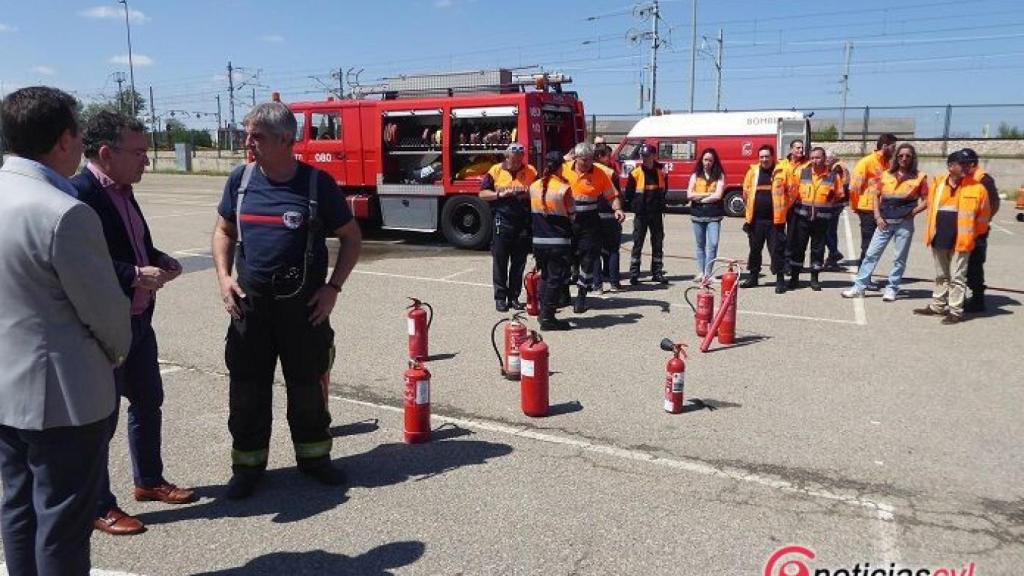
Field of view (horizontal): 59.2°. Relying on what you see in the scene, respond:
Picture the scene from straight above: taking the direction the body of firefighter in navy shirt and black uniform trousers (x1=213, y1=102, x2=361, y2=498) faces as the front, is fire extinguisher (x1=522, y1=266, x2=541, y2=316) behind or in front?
behind

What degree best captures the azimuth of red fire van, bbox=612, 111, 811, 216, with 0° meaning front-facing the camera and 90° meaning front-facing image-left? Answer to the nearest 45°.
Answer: approximately 90°

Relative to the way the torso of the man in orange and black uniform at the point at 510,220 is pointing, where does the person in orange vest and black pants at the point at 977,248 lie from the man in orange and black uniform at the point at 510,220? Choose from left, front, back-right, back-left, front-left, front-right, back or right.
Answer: left

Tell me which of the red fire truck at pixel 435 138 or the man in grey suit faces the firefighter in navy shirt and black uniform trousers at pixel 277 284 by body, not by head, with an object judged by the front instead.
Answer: the man in grey suit

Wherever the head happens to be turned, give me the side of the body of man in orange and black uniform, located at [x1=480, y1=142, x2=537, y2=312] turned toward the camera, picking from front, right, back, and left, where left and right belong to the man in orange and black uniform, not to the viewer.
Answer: front

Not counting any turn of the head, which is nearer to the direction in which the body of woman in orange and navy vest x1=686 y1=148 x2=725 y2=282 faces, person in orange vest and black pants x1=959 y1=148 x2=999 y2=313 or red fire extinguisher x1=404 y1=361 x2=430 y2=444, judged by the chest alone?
the red fire extinguisher

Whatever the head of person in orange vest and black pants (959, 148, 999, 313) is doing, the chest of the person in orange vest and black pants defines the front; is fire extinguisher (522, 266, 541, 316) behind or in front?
in front

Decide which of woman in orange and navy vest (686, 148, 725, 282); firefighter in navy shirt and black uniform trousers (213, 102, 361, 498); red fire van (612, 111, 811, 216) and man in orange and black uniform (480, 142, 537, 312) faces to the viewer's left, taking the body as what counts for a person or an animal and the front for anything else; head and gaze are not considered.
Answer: the red fire van

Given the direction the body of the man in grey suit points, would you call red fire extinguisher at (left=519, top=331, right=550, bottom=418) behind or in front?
in front

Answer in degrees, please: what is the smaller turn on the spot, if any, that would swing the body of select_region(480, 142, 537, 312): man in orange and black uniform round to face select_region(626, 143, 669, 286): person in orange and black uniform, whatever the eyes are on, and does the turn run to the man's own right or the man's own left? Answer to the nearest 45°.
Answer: approximately 135° to the man's own left

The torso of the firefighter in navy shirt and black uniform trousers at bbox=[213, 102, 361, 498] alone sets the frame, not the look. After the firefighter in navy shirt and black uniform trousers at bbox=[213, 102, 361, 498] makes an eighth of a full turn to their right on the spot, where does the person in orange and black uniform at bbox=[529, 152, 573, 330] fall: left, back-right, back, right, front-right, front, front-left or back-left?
back

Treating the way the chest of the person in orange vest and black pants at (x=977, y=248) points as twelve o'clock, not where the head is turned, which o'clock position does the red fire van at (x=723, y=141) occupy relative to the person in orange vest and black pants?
The red fire van is roughly at 2 o'clock from the person in orange vest and black pants.

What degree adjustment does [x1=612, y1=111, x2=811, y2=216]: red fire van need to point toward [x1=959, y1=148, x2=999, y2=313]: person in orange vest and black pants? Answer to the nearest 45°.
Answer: approximately 90° to its left
